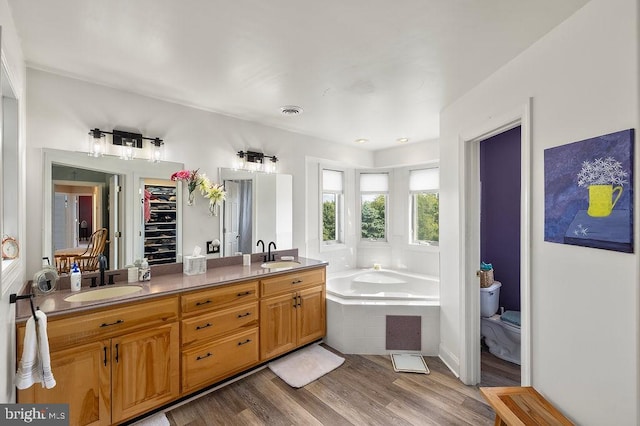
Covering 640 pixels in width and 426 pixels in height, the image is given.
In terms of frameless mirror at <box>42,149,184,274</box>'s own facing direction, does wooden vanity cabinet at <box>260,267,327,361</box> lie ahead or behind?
ahead

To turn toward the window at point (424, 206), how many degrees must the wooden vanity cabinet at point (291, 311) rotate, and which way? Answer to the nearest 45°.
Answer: approximately 90° to its left

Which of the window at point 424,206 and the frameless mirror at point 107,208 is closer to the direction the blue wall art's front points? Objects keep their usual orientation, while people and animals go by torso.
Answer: the frameless mirror

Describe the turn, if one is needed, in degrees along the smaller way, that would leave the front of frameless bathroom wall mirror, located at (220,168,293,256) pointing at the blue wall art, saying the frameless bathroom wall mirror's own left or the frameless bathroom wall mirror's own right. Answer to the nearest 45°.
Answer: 0° — it already faces it

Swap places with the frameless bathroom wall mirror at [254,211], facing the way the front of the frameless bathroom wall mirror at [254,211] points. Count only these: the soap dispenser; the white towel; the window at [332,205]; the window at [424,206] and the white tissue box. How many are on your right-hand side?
3

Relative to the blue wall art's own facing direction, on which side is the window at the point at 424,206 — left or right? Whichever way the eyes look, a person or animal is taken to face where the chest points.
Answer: on its right

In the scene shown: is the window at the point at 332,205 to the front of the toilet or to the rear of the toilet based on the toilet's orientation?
to the rear

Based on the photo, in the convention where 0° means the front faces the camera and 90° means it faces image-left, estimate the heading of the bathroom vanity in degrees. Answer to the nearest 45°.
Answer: approximately 315°

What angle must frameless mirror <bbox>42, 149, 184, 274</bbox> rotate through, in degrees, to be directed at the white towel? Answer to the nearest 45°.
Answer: approximately 45° to its right

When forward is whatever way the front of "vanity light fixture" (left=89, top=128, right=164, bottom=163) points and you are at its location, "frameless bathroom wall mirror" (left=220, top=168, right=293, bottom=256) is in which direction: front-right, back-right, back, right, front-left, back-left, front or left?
front-left
